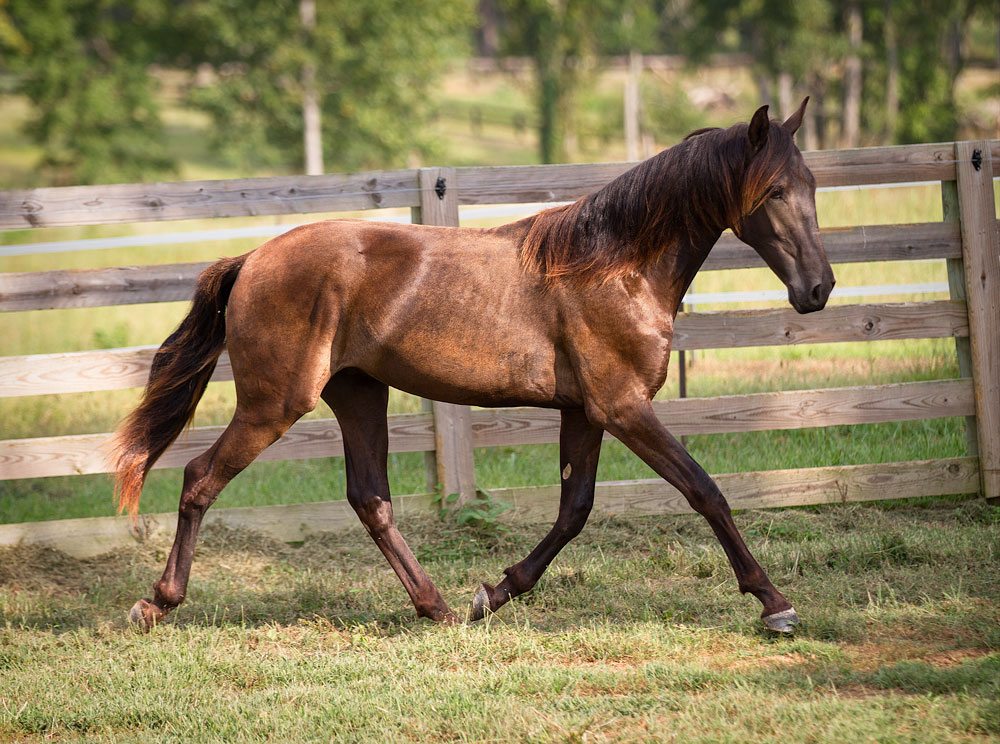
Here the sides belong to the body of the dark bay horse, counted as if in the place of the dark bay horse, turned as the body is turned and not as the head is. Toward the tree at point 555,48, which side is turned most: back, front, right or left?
left

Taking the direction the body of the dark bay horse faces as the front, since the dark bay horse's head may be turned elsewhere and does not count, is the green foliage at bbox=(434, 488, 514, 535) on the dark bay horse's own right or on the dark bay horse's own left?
on the dark bay horse's own left

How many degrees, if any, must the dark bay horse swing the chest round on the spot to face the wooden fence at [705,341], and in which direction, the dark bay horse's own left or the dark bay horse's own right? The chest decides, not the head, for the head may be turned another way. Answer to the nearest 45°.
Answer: approximately 45° to the dark bay horse's own left

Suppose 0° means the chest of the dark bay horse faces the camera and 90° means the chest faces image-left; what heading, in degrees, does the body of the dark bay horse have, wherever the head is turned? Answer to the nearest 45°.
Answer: approximately 270°
